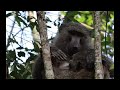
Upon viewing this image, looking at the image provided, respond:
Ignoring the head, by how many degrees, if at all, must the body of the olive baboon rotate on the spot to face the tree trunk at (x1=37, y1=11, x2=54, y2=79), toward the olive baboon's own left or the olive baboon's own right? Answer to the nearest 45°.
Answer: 0° — it already faces it

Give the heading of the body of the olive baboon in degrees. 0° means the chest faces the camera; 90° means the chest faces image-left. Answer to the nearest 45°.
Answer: approximately 0°
